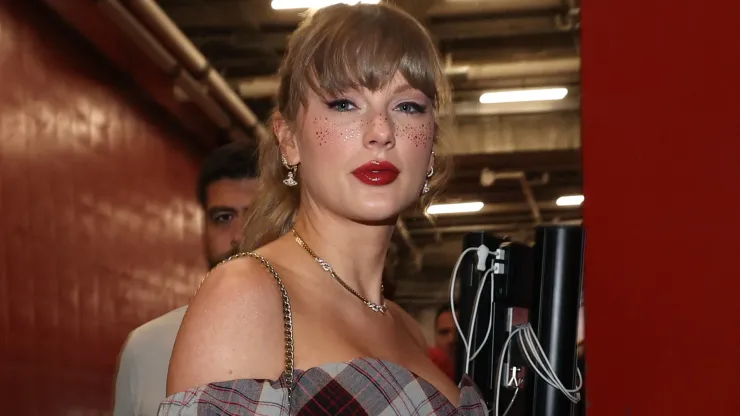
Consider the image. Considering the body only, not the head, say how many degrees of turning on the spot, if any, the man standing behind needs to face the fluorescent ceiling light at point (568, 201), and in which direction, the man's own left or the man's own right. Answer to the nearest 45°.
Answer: approximately 90° to the man's own left

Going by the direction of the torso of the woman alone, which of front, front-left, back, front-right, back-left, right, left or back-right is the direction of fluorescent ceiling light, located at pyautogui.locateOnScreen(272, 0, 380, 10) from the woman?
back-left

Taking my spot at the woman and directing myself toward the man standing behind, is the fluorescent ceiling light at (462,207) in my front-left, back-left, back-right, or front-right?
front-right

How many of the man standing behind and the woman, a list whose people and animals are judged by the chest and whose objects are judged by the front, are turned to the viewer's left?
0

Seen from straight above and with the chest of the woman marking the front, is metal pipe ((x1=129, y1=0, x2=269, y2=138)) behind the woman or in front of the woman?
behind

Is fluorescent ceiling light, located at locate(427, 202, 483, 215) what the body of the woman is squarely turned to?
no

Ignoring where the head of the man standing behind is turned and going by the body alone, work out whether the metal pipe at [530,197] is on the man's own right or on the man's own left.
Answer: on the man's own left

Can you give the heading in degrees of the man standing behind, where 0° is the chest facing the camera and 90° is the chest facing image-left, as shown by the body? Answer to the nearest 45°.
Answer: approximately 0°
